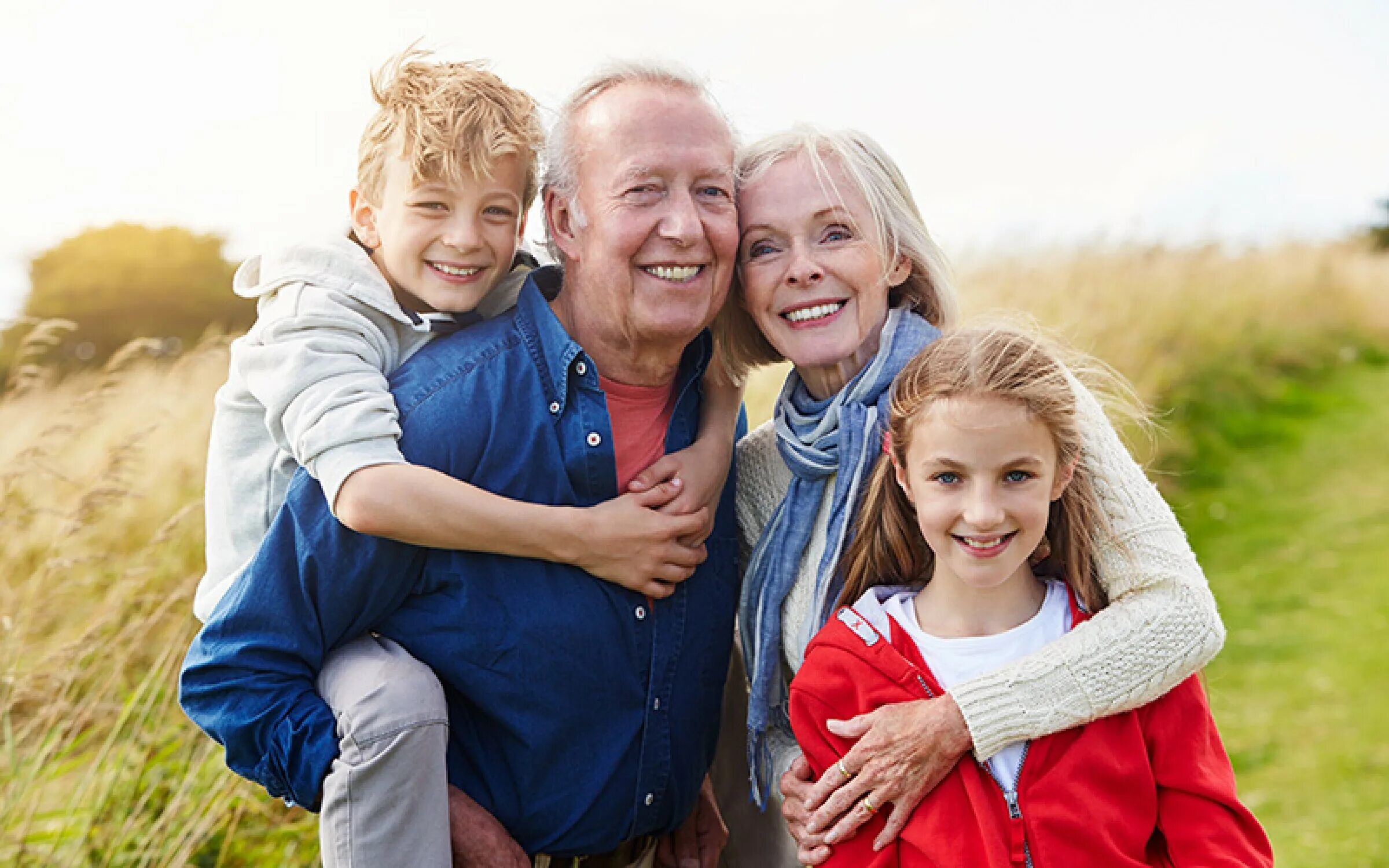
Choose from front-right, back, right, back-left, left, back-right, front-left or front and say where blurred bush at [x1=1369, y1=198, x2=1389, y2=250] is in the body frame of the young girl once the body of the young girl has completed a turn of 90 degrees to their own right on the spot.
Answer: right

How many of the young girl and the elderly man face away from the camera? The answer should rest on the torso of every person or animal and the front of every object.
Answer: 0

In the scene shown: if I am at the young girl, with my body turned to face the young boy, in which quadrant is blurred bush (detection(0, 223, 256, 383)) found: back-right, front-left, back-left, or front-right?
front-right

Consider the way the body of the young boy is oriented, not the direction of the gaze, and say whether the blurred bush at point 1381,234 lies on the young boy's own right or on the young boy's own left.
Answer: on the young boy's own left

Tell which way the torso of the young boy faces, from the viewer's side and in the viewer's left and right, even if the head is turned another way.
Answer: facing the viewer and to the right of the viewer

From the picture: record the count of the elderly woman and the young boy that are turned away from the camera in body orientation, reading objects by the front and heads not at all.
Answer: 0

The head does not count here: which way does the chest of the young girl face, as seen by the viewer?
toward the camera

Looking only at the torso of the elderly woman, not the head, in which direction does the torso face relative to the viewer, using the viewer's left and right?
facing the viewer and to the left of the viewer

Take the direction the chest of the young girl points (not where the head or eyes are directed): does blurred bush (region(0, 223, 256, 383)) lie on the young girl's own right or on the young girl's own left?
on the young girl's own right

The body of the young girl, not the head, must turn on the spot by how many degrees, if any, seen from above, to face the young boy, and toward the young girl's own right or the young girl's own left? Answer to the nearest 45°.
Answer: approximately 90° to the young girl's own right
